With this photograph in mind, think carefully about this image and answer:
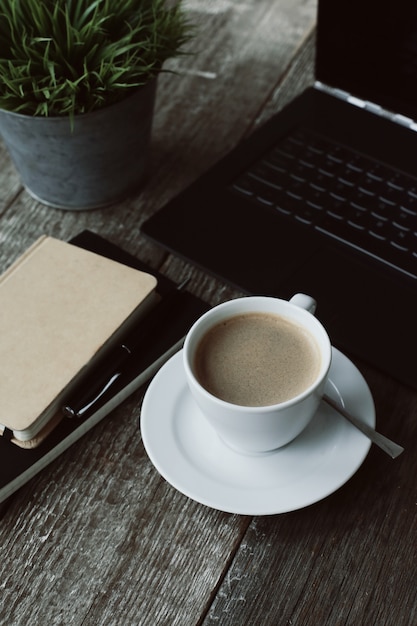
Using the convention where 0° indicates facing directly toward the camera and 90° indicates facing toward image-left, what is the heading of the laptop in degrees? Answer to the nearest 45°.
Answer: approximately 45°
